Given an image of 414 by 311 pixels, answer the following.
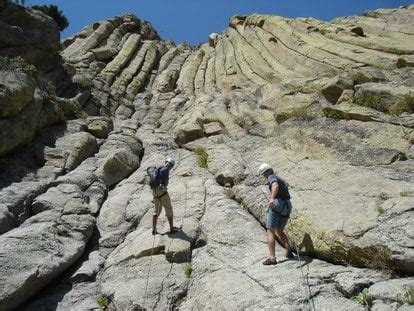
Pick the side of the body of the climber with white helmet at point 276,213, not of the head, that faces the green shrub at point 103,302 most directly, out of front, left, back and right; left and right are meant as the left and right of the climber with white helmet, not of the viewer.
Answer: front

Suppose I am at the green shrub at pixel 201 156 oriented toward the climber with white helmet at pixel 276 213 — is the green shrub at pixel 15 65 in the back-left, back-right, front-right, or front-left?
back-right

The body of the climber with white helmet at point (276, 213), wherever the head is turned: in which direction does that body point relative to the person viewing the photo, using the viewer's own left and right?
facing to the left of the viewer

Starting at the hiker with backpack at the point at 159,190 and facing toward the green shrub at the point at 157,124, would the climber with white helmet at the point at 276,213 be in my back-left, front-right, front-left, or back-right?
back-right

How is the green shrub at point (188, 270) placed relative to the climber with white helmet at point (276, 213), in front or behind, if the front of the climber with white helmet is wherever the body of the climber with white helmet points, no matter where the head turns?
in front

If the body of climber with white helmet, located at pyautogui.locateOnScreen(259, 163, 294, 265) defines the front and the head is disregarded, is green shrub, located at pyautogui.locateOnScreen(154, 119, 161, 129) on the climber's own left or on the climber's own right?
on the climber's own right

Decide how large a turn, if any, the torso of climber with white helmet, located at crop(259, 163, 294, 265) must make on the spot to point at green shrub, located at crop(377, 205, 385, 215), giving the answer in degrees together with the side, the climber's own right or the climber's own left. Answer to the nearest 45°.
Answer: approximately 180°

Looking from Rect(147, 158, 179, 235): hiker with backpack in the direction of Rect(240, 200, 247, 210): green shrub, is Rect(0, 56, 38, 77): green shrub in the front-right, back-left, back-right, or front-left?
back-left

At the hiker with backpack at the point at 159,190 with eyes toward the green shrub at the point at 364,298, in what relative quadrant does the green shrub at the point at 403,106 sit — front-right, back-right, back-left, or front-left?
front-left

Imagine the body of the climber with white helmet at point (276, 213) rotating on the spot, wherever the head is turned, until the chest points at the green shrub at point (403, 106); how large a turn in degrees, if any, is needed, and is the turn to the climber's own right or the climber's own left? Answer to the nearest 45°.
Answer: approximately 135° to the climber's own right
